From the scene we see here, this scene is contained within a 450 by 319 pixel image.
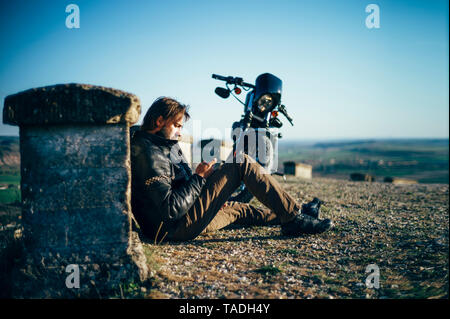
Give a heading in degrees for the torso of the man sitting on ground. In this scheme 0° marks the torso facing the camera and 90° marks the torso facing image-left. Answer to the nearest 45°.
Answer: approximately 270°

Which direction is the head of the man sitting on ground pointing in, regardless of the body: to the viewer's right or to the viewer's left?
to the viewer's right

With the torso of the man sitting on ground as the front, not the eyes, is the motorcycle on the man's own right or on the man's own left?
on the man's own left
